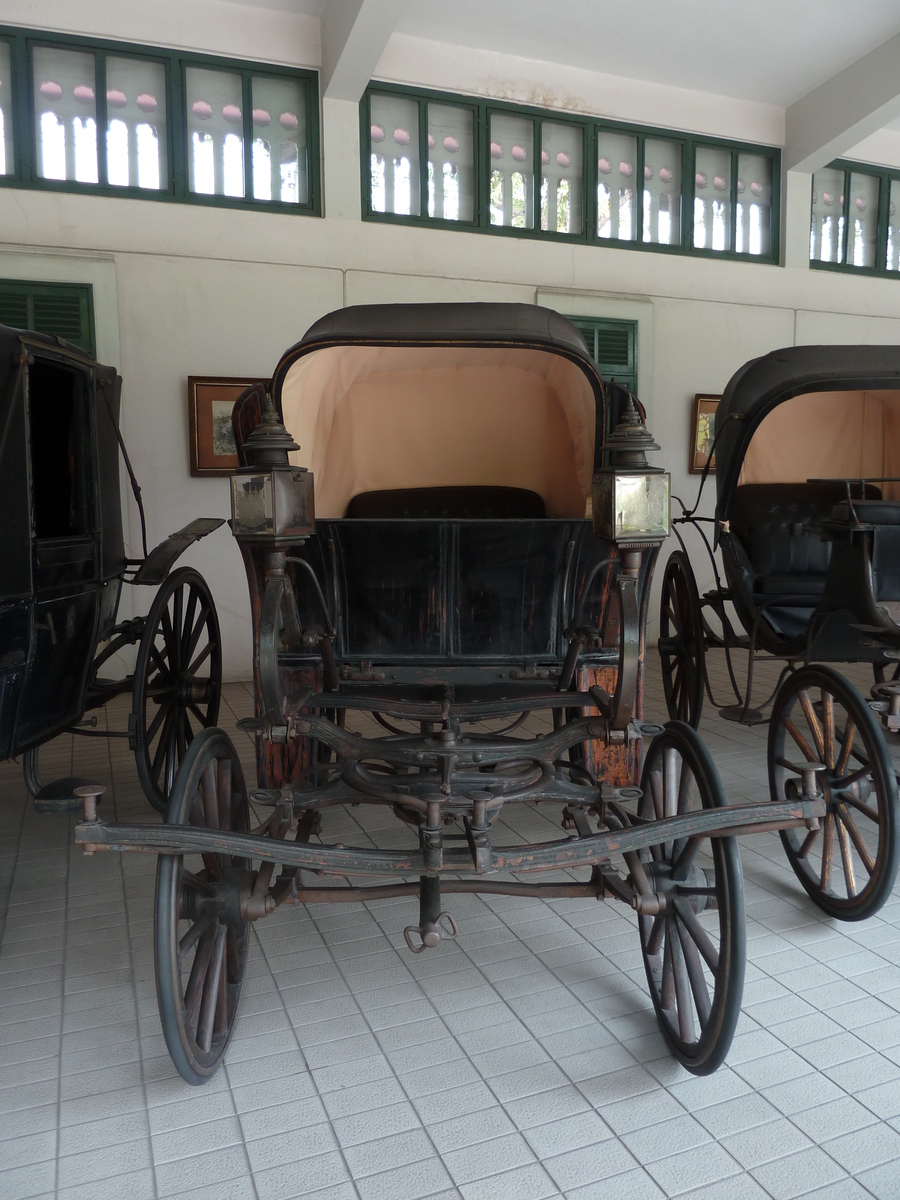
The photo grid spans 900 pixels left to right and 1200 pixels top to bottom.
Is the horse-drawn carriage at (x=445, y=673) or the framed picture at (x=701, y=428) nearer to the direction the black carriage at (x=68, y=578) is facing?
the horse-drawn carriage

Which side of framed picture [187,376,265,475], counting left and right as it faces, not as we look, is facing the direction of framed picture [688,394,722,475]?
left

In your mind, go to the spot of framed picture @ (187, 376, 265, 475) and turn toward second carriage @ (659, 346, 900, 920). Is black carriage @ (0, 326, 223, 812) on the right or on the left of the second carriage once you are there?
right

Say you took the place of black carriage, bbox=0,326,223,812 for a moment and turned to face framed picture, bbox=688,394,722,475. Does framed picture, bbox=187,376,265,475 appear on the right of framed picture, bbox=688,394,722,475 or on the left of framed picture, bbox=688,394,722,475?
left

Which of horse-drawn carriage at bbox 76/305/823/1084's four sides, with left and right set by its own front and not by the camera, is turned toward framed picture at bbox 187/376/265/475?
back

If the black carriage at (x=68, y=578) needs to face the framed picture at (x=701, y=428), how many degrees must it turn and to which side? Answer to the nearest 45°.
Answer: approximately 180°

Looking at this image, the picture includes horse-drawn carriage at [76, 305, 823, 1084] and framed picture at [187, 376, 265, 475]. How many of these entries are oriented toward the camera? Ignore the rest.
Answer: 2

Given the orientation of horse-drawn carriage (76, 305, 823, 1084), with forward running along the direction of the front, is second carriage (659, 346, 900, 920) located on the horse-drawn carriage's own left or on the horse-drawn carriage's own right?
on the horse-drawn carriage's own left

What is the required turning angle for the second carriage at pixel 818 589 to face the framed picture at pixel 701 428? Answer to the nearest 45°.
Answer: approximately 135° to its left

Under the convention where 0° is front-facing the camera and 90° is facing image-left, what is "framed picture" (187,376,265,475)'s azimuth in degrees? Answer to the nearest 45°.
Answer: approximately 0°

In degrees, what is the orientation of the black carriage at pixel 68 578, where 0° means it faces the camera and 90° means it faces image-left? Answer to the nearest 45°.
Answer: approximately 45°

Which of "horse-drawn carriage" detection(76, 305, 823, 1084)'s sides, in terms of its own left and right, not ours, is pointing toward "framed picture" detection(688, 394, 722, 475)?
back
